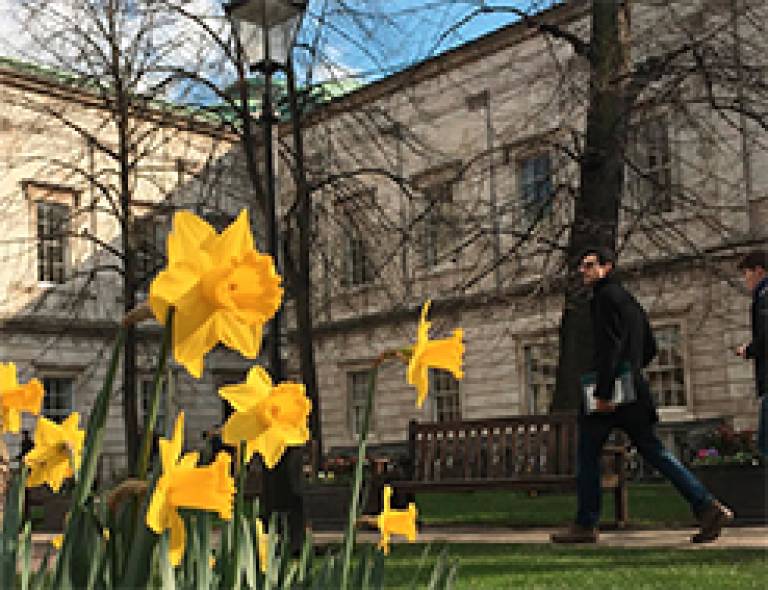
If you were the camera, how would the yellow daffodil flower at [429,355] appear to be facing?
facing to the right of the viewer

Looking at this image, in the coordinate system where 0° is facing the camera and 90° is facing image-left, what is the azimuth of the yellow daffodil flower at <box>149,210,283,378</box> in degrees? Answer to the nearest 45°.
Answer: approximately 315°

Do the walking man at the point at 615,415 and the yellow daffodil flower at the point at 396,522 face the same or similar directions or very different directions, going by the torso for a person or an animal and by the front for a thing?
very different directions
